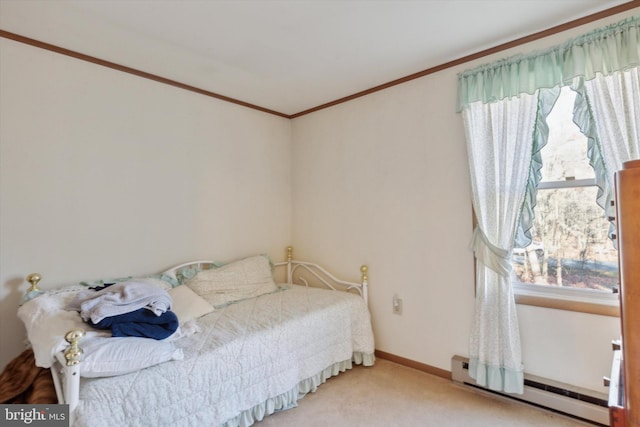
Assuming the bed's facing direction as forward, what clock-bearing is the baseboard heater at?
The baseboard heater is roughly at 11 o'clock from the bed.

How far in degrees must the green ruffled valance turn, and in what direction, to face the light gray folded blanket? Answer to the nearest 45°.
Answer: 0° — it already faces it

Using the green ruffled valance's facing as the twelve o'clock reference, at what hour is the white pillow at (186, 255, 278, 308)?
The white pillow is roughly at 1 o'clock from the green ruffled valance.

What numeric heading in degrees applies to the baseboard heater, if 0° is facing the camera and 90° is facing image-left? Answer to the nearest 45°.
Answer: approximately 45°

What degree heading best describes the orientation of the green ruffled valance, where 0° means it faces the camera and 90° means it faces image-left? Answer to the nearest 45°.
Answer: approximately 45°

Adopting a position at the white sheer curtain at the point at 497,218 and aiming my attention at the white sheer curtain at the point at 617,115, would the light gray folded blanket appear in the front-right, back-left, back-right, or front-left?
back-right
